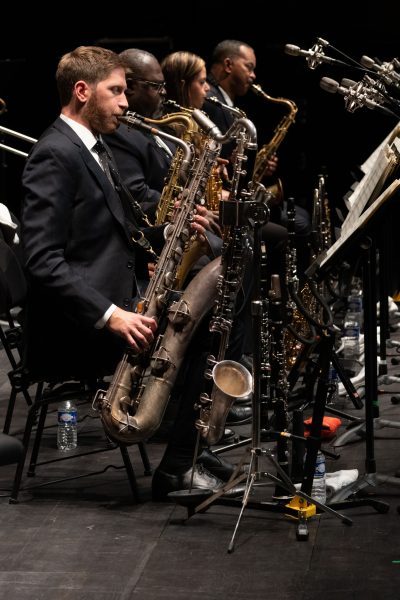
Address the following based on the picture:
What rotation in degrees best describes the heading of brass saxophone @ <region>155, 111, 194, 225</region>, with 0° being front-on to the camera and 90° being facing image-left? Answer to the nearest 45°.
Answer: approximately 270°

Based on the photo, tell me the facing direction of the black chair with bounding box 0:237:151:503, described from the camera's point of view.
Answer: facing to the right of the viewer

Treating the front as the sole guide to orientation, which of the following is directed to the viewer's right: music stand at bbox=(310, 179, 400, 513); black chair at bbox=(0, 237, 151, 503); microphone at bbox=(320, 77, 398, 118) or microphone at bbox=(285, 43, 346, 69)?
the black chair

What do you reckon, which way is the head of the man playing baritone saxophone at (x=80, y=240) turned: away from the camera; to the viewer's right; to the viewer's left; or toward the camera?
to the viewer's right

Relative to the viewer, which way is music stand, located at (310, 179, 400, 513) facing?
to the viewer's left

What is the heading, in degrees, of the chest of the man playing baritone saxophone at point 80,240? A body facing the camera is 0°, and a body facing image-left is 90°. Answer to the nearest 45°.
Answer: approximately 270°

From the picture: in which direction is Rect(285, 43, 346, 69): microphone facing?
to the viewer's left

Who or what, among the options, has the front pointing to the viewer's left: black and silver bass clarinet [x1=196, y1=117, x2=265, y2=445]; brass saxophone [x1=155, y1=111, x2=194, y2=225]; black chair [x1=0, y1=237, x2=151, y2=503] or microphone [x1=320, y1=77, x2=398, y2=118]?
the microphone

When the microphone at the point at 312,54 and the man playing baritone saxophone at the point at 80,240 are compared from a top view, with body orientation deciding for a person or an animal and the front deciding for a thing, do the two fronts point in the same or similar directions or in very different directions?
very different directions

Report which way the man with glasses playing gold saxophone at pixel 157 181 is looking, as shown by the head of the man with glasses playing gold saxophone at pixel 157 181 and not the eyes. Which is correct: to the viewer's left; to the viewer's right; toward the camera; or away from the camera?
to the viewer's right

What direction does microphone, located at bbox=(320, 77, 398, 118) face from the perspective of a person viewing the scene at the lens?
facing to the left of the viewer

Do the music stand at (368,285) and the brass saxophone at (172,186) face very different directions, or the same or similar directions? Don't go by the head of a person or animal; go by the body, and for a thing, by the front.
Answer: very different directions
